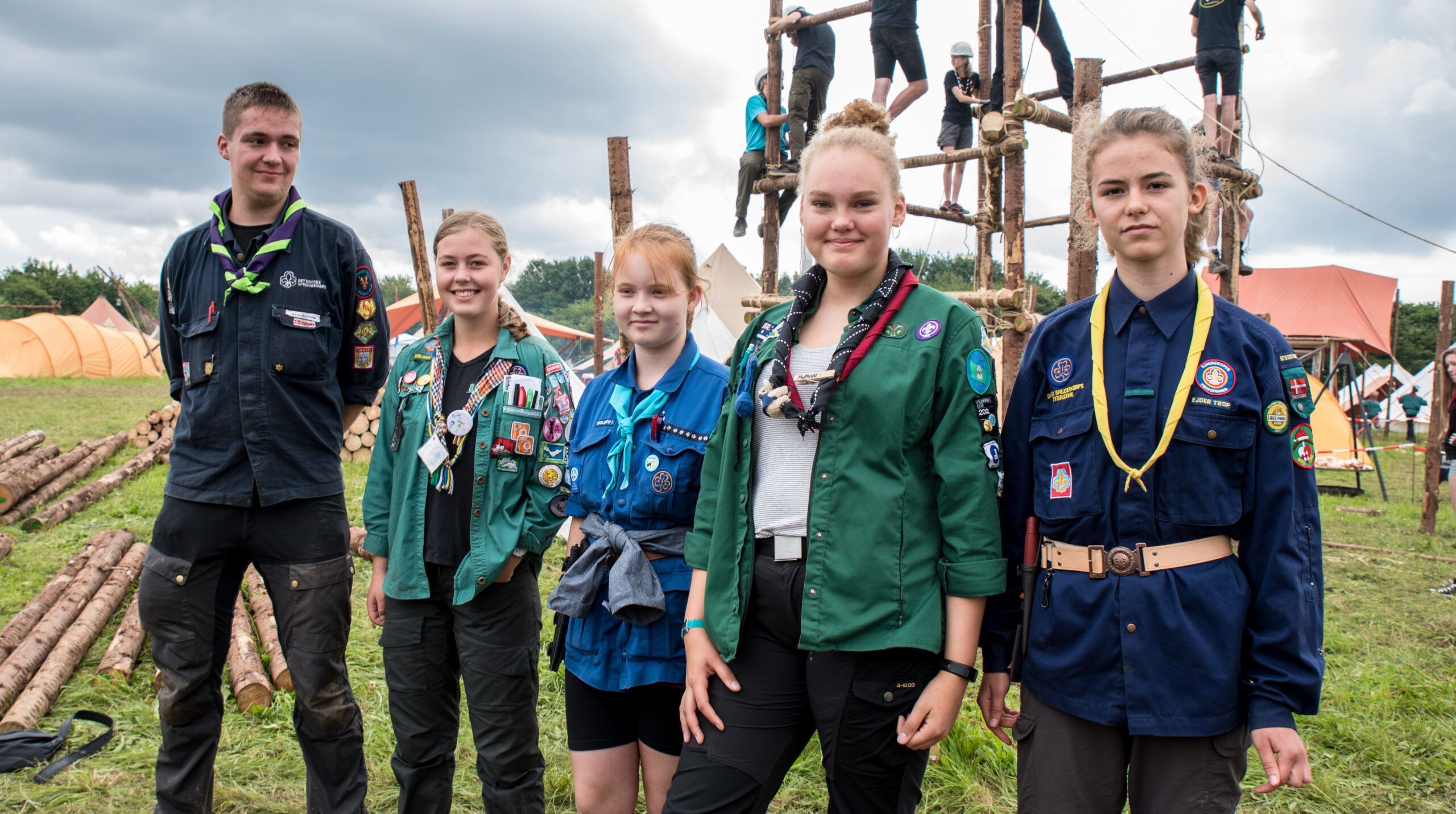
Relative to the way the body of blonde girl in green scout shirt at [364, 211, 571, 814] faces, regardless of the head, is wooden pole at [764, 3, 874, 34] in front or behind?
behind

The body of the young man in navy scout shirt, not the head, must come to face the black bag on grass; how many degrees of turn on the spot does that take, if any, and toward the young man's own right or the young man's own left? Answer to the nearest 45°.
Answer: approximately 135° to the young man's own right

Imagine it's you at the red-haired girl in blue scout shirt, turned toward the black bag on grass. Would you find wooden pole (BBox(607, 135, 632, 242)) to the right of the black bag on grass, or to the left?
right

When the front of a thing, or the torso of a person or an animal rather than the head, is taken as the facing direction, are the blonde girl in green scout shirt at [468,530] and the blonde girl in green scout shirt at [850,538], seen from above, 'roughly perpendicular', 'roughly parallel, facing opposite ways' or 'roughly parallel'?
roughly parallel

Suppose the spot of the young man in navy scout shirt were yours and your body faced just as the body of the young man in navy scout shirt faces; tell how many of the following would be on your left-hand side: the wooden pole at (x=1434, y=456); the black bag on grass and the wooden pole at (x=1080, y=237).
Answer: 2

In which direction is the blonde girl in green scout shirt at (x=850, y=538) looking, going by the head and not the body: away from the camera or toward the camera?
toward the camera

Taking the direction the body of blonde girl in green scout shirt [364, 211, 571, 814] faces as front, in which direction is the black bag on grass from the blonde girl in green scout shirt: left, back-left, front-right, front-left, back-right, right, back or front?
right

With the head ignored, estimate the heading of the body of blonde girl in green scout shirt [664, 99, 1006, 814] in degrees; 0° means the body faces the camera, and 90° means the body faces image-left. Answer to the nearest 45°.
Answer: approximately 45°

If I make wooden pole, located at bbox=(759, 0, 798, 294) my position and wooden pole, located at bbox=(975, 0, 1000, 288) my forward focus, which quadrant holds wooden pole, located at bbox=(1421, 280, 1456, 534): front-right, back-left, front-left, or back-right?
front-left

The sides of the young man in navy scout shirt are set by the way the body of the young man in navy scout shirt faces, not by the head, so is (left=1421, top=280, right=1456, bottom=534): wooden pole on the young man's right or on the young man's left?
on the young man's left

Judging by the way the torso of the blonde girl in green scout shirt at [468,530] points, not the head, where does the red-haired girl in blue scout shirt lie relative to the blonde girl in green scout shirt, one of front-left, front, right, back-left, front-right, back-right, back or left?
left

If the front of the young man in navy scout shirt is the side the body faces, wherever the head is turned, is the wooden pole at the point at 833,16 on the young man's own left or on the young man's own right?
on the young man's own left

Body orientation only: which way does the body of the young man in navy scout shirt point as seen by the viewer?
toward the camera

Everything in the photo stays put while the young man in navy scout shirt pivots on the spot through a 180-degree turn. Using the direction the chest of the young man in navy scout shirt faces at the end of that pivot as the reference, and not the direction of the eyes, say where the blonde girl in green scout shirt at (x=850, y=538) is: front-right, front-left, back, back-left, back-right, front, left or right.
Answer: back-right

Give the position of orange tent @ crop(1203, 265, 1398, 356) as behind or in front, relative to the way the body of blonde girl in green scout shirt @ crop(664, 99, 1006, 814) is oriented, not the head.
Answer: behind

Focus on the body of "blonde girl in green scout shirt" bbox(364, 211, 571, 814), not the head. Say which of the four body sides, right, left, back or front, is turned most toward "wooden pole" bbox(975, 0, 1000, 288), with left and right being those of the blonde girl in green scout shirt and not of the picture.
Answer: back
